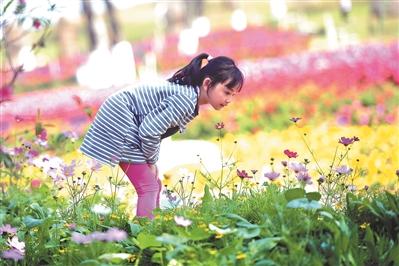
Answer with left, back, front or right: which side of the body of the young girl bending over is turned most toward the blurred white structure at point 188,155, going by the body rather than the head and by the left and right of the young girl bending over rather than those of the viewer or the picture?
left

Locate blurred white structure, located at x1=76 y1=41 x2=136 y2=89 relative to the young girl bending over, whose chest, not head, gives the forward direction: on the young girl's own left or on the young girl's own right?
on the young girl's own left

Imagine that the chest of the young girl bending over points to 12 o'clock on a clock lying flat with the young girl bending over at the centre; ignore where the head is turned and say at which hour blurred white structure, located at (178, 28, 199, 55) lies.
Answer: The blurred white structure is roughly at 9 o'clock from the young girl bending over.

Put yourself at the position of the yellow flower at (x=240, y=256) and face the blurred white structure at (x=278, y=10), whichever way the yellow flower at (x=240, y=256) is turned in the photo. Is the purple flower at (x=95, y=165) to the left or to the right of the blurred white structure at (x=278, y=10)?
left

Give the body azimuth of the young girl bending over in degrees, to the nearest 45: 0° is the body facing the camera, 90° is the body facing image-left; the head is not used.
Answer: approximately 270°

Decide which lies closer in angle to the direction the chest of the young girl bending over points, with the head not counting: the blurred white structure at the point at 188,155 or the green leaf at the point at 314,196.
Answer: the green leaf

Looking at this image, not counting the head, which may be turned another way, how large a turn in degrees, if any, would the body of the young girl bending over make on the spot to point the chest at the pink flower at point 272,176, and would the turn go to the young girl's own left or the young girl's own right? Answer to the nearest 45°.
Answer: approximately 45° to the young girl's own right

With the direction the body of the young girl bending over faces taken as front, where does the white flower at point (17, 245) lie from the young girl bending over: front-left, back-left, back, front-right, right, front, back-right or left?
back-right

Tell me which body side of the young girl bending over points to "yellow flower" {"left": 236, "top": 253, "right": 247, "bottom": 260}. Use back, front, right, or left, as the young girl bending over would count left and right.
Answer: right

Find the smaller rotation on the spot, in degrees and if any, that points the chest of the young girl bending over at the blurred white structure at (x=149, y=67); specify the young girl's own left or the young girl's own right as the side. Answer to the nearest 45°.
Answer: approximately 90° to the young girl's own left
